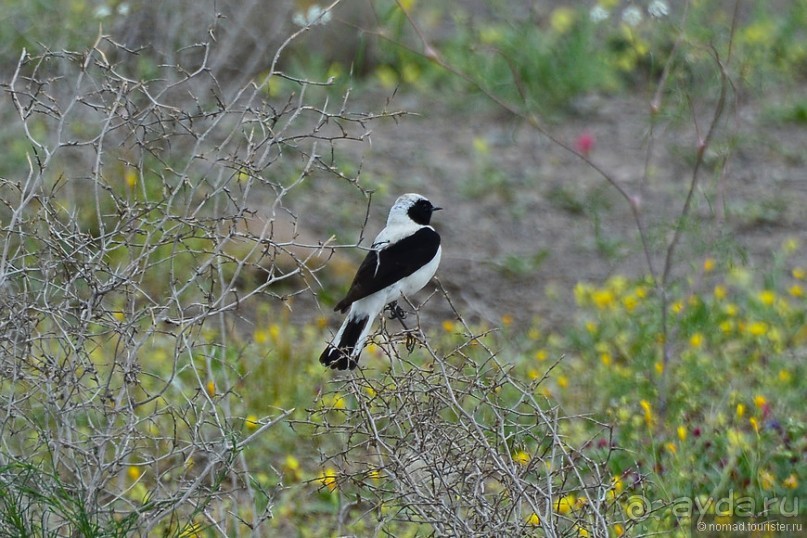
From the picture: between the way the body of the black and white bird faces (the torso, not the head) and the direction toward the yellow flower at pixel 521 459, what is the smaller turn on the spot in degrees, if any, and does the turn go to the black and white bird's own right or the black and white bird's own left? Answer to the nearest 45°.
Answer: approximately 45° to the black and white bird's own right

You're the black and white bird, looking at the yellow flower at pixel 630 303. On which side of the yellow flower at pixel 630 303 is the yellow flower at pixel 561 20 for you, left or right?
left

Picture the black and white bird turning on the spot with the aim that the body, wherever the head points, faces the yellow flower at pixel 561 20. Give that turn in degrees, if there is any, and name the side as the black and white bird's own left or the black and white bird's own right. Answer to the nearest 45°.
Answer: approximately 90° to the black and white bird's own left

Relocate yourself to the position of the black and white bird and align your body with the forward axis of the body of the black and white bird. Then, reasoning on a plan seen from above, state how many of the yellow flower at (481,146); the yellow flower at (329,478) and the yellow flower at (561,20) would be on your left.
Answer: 2

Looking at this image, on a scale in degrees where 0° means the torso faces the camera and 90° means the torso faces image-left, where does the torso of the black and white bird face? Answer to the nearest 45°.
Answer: approximately 270°

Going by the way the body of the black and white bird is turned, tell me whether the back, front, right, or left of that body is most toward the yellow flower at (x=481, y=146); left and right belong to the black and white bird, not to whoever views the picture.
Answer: left
